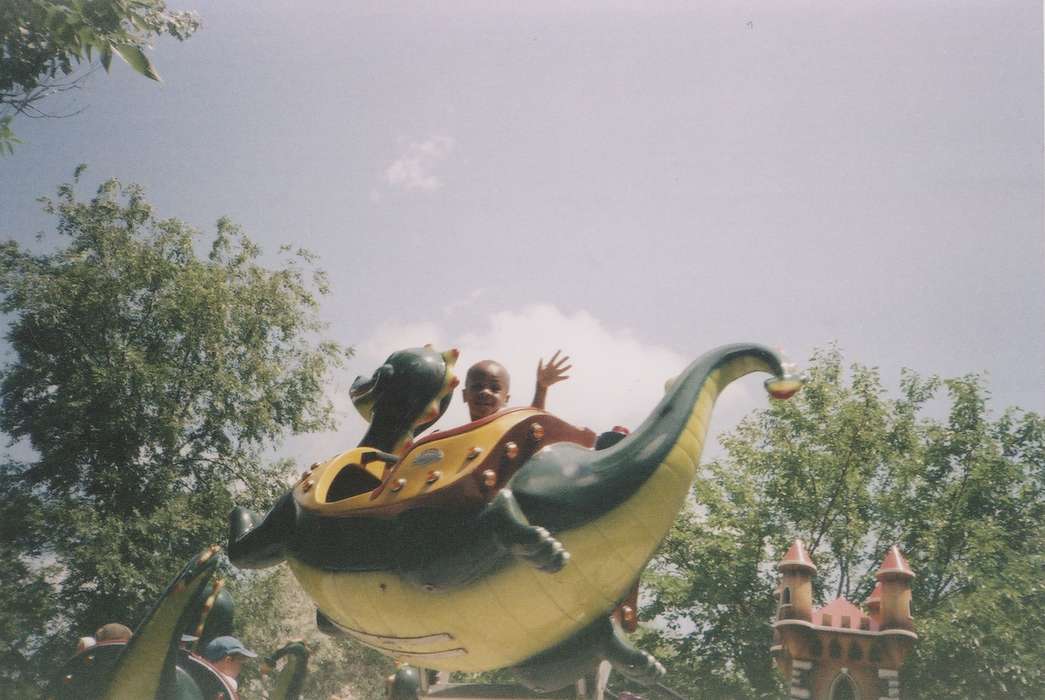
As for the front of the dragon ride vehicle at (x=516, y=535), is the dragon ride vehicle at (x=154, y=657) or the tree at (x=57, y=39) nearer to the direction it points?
the dragon ride vehicle

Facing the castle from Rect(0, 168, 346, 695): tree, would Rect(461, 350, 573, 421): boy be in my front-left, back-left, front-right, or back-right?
front-right

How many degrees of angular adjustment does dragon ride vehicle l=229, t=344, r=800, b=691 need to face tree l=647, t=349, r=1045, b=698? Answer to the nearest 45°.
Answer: approximately 90° to its right

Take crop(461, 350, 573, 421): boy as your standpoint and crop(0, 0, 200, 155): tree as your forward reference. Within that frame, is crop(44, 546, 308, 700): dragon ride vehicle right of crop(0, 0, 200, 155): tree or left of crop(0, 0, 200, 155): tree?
right

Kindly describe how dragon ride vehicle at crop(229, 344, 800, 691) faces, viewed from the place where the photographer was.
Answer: facing away from the viewer and to the left of the viewer

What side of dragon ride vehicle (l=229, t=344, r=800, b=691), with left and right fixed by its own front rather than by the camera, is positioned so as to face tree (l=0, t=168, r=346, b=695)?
front

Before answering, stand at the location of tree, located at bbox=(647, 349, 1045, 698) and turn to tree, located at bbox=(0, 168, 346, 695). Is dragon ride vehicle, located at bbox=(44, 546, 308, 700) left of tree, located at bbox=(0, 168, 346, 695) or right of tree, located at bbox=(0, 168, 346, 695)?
left

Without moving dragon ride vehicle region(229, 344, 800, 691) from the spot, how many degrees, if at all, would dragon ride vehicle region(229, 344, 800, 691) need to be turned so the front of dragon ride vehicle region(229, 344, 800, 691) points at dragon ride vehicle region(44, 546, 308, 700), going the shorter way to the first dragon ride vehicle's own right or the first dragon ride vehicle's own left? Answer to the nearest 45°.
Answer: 0° — it already faces it

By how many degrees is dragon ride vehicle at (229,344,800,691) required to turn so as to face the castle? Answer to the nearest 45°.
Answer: approximately 90° to its right
